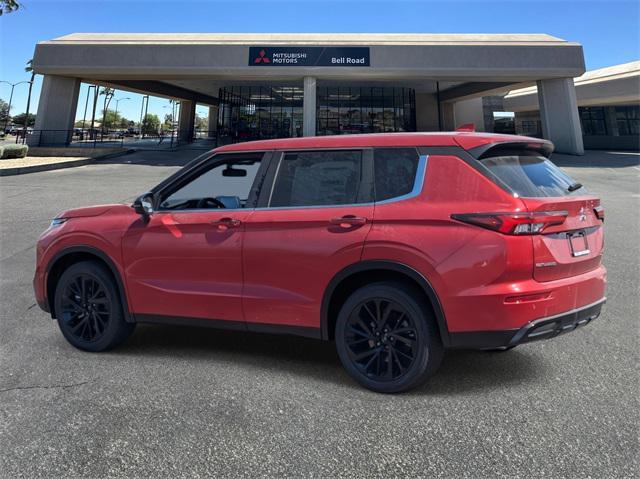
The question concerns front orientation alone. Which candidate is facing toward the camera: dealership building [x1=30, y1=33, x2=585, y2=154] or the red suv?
the dealership building

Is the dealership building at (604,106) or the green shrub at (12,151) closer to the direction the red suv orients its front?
the green shrub

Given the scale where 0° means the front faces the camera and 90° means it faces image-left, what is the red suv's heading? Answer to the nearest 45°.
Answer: approximately 135°

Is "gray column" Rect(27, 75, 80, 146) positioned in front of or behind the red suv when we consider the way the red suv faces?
in front

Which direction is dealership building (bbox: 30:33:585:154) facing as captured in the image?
toward the camera

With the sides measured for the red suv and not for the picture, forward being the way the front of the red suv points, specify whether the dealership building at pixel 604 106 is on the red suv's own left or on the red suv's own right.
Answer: on the red suv's own right

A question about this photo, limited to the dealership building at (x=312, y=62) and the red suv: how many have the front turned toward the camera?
1
